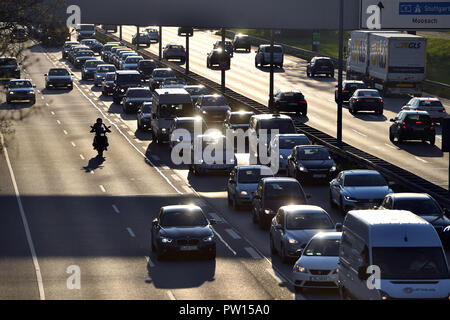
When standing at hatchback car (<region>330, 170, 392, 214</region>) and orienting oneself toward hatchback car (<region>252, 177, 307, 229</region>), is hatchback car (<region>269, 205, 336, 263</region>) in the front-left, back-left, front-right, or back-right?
front-left

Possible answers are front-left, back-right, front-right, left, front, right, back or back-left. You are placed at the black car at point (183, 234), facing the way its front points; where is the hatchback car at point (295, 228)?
left

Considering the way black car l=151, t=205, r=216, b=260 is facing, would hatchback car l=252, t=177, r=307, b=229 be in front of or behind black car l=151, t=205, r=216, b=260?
behind

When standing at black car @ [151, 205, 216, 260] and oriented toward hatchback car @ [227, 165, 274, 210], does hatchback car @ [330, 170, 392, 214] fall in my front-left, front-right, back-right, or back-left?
front-right

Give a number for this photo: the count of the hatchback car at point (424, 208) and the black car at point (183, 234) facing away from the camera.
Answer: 0

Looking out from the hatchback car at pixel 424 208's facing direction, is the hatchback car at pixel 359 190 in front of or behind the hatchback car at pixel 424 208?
behind

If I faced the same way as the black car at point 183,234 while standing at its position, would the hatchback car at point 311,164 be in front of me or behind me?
behind

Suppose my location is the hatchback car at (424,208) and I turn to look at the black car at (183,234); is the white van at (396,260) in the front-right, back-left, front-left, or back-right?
front-left

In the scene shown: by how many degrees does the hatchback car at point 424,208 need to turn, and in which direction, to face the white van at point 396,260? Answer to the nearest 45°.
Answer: approximately 45° to its right

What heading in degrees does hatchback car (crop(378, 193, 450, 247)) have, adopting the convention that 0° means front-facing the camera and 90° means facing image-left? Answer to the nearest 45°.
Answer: approximately 315°

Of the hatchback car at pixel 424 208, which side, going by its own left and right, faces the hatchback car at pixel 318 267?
front

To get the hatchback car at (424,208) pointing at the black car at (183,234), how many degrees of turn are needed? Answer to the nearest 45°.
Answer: approximately 135° to its right

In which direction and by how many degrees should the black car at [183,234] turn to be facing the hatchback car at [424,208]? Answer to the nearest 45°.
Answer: approximately 90° to its left

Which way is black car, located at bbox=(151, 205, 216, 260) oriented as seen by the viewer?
toward the camera

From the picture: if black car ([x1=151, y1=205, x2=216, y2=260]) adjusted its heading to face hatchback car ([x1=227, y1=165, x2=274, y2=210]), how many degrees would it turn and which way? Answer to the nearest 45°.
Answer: approximately 180°

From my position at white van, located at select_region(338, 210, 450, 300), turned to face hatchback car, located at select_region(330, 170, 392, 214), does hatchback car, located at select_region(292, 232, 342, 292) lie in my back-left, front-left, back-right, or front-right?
front-left

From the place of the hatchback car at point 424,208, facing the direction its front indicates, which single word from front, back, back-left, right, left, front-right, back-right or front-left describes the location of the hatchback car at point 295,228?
right
